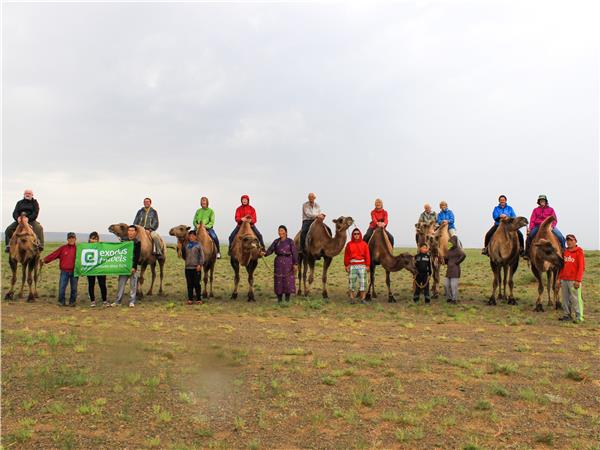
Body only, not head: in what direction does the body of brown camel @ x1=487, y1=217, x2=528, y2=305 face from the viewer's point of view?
toward the camera

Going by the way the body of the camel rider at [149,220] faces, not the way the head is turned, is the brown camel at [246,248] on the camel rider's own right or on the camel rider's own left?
on the camel rider's own left

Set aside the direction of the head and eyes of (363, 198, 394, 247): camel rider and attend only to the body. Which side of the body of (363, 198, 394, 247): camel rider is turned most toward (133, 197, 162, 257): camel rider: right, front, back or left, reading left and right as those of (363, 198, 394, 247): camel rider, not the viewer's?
right

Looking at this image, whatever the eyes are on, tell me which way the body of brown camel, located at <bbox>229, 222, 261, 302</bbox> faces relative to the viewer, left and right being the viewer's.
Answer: facing the viewer

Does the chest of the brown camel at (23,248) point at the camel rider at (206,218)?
no

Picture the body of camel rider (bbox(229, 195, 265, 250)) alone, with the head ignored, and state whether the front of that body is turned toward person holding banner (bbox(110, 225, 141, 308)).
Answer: no

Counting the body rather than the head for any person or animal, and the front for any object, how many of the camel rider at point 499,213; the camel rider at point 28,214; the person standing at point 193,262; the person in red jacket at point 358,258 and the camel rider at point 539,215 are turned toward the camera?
5

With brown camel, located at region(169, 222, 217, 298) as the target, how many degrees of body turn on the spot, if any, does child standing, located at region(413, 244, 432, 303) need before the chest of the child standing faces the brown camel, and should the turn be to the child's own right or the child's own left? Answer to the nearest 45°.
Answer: approximately 90° to the child's own right

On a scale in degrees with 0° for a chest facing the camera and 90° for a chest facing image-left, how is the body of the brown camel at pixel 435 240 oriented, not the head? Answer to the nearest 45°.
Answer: approximately 45°

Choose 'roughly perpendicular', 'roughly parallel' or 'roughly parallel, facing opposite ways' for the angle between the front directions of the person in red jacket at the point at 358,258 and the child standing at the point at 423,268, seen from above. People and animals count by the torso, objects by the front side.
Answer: roughly parallel

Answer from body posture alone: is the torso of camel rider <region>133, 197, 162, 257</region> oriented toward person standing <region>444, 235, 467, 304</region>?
no

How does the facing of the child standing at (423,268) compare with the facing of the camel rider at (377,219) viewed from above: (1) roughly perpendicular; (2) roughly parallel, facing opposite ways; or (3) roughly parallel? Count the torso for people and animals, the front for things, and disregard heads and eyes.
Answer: roughly parallel

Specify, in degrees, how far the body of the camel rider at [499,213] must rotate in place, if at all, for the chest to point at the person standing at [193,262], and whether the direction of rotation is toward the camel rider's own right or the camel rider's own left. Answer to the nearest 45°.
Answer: approximately 45° to the camel rider's own right

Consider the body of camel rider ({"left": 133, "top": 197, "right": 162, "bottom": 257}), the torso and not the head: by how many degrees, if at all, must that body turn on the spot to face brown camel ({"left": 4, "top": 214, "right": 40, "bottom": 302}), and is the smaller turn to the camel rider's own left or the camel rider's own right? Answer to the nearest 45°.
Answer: approximately 45° to the camel rider's own right

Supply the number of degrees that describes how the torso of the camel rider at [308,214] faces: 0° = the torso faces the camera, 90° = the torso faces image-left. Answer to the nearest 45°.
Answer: approximately 315°

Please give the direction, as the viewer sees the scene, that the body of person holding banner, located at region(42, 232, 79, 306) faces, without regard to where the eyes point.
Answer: toward the camera

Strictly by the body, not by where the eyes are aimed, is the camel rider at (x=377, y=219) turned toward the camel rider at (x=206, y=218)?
no

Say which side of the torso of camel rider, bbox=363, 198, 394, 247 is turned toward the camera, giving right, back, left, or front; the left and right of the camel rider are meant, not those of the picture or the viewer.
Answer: front

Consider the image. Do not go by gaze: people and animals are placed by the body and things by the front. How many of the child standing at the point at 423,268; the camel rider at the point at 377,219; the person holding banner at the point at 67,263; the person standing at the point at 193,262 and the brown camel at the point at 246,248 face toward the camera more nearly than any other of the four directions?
5
